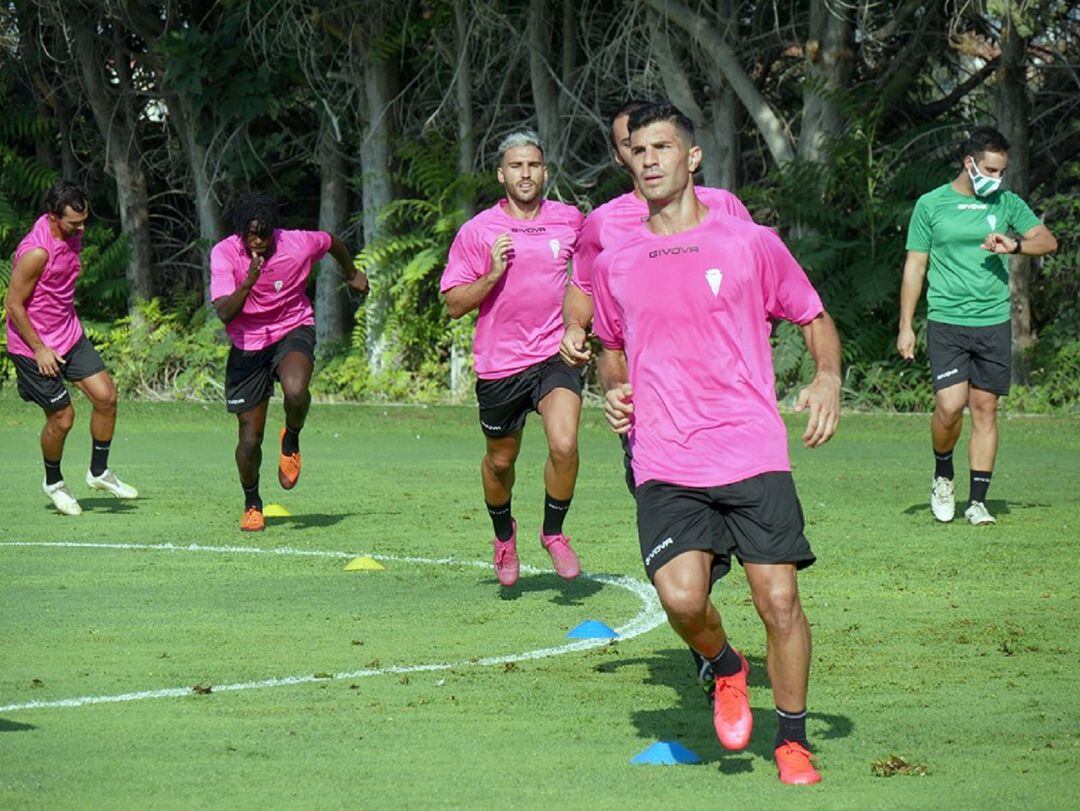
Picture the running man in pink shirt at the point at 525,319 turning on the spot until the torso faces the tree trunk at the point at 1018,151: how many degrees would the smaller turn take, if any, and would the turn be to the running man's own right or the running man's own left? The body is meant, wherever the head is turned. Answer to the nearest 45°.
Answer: approximately 135° to the running man's own left

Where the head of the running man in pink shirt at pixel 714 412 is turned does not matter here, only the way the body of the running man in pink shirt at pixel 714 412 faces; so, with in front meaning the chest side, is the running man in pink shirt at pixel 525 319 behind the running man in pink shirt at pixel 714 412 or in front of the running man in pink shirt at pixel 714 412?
behind

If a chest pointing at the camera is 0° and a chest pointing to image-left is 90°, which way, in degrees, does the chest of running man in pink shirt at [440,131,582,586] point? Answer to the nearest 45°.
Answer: approximately 0°

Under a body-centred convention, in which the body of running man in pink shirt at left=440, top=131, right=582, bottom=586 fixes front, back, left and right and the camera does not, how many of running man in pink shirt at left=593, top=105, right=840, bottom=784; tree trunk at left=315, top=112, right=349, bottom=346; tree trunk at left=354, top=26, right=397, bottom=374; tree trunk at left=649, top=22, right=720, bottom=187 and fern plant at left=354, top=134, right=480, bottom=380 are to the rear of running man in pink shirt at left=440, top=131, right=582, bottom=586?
4

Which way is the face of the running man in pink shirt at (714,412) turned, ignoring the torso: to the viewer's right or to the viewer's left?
to the viewer's left

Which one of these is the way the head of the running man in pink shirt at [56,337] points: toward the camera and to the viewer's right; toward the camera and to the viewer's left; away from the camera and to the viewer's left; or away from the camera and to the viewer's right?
toward the camera and to the viewer's right

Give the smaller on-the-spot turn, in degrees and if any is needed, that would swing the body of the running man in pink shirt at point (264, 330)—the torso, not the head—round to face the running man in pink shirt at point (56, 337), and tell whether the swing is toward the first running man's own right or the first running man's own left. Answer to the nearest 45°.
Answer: approximately 135° to the first running man's own right

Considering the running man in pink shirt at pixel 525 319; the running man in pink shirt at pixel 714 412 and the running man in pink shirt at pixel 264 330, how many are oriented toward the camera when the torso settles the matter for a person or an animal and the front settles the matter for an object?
3

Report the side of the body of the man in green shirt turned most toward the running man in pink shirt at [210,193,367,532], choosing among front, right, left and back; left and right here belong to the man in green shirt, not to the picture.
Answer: right

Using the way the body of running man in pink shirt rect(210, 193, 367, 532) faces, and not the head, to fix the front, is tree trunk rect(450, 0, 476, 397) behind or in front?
behind
